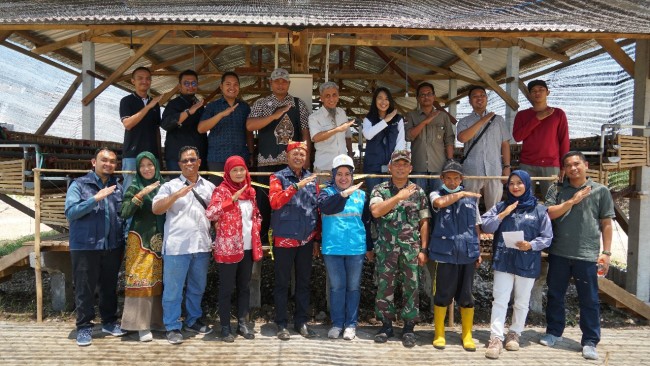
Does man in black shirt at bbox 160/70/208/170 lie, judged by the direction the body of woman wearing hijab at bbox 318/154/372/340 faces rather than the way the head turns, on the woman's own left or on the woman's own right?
on the woman's own right

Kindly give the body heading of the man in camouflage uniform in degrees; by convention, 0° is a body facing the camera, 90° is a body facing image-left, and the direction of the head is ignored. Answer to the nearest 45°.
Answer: approximately 0°

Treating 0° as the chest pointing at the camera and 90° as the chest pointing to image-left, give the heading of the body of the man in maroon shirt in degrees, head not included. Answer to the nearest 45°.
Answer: approximately 0°

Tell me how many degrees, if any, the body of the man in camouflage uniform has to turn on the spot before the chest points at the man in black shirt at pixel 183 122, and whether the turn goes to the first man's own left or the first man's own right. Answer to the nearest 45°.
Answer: approximately 90° to the first man's own right

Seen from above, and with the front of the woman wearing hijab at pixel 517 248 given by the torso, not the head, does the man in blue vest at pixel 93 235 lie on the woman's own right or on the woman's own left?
on the woman's own right

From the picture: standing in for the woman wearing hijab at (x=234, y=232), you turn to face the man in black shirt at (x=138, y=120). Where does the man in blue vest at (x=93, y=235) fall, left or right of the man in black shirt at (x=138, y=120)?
left
